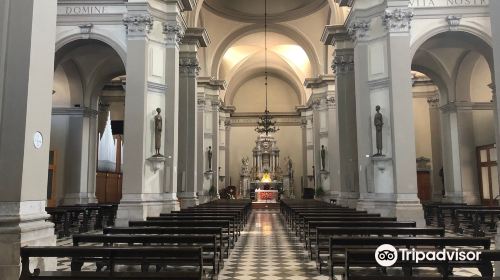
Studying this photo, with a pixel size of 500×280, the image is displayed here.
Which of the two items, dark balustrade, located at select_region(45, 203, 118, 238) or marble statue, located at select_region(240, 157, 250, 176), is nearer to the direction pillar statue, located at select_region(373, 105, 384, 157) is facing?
the dark balustrade

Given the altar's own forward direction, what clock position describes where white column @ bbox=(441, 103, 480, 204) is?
The white column is roughly at 11 o'clock from the altar.

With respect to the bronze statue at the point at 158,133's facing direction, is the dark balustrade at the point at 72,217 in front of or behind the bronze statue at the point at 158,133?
behind

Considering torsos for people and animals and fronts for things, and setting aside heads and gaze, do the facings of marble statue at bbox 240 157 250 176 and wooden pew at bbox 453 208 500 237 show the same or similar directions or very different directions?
very different directions

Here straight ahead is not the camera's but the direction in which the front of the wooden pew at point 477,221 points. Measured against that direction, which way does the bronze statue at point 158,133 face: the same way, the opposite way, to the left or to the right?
to the right

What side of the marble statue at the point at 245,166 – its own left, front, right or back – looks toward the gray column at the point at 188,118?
front

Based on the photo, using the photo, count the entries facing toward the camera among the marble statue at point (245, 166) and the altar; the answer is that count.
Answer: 2

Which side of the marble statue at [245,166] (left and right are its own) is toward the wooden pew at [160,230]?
front

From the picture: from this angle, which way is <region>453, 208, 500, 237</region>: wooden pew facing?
away from the camera

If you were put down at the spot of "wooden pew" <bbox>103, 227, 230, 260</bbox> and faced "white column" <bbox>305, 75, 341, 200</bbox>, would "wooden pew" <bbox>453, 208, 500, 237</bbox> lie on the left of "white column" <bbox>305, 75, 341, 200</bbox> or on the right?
right

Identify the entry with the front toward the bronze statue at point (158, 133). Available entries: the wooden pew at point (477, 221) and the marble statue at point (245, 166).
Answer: the marble statue at point (245, 166)

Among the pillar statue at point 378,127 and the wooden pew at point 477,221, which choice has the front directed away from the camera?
the wooden pew

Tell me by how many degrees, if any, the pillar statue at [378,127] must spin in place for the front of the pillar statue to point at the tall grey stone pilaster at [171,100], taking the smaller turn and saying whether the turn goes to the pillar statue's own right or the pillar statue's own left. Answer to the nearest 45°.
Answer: approximately 45° to the pillar statue's own right
